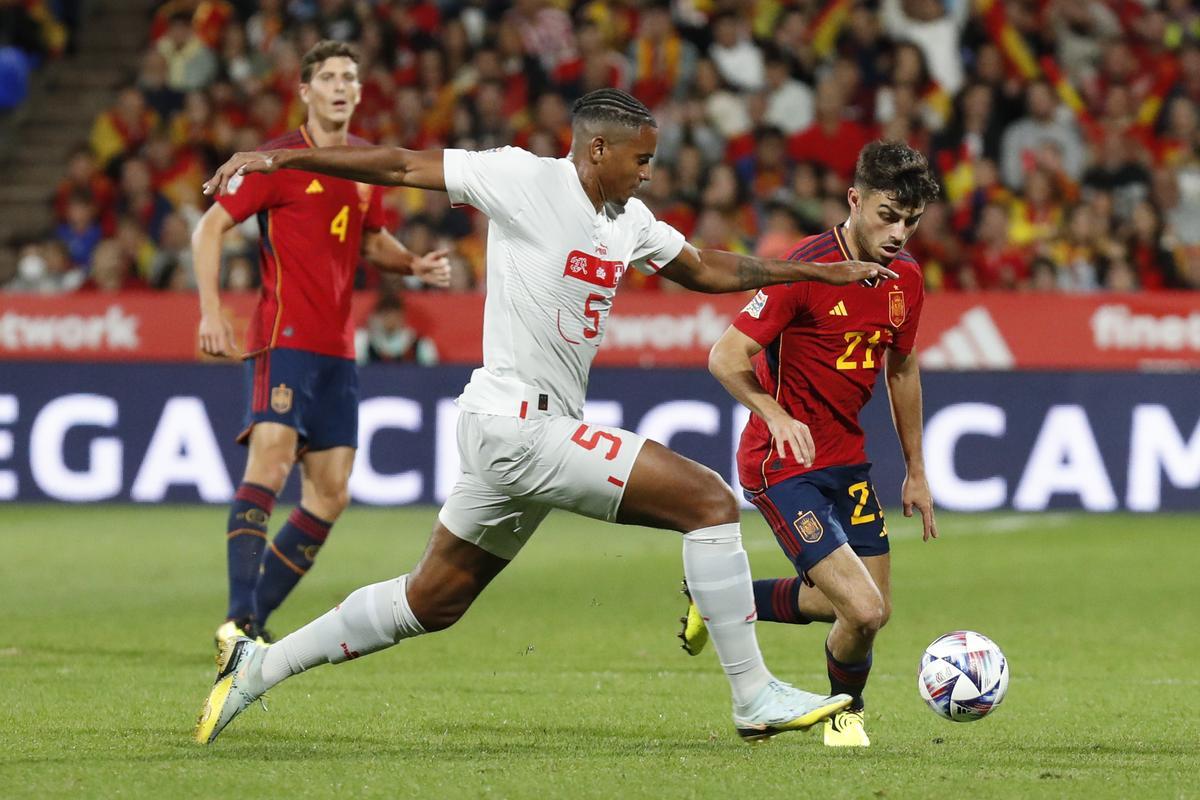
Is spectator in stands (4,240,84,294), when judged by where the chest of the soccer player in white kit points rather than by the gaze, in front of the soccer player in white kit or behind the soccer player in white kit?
behind

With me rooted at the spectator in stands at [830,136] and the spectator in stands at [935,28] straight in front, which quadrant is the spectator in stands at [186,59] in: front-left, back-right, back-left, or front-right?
back-left

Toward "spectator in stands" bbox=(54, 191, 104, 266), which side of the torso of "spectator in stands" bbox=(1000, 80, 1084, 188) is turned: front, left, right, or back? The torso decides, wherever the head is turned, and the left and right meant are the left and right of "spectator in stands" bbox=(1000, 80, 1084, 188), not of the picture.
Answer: right

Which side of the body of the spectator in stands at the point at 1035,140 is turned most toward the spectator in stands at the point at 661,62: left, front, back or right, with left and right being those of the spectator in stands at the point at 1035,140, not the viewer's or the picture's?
right

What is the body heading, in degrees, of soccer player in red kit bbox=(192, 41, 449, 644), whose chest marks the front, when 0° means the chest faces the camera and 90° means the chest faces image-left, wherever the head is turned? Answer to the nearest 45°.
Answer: approximately 315°

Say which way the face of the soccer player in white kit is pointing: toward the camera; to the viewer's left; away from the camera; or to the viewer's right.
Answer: to the viewer's right

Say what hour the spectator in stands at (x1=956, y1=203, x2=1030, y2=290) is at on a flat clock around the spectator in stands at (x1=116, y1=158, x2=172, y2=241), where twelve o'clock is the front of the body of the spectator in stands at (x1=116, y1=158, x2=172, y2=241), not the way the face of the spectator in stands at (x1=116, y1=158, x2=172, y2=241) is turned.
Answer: the spectator in stands at (x1=956, y1=203, x2=1030, y2=290) is roughly at 10 o'clock from the spectator in stands at (x1=116, y1=158, x2=172, y2=241).

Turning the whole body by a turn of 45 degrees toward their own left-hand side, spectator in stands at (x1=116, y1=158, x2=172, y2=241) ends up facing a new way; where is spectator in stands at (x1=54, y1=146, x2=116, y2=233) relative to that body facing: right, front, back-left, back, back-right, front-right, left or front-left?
back

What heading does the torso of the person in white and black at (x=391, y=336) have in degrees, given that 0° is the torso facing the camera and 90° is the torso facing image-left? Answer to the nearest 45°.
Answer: approximately 0°

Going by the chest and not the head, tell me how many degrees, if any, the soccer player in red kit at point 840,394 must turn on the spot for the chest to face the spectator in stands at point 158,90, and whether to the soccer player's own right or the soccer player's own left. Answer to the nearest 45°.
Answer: approximately 180°

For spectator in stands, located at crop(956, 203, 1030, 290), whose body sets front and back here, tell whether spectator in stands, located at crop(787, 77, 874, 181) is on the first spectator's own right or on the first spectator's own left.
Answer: on the first spectator's own right

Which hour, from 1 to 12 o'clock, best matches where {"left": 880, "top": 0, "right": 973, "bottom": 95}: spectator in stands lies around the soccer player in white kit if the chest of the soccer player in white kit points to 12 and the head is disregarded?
The spectator in stands is roughly at 8 o'clock from the soccer player in white kit.

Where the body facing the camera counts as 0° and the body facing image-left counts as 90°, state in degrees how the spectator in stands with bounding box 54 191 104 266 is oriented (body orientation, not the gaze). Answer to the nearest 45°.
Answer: approximately 0°
